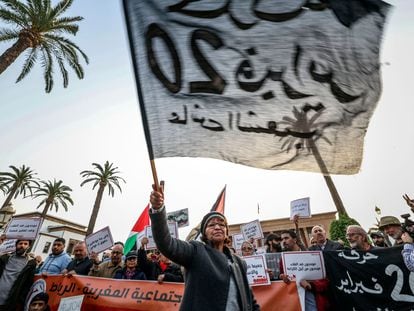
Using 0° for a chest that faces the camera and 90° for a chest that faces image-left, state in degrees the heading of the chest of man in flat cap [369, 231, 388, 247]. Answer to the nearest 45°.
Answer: approximately 45°

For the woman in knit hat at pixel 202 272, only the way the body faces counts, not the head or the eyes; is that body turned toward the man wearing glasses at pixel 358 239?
no

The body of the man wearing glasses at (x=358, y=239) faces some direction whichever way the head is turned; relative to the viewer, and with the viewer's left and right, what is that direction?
facing the viewer and to the left of the viewer

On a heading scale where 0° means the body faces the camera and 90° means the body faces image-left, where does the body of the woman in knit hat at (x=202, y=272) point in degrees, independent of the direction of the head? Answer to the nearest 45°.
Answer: approximately 315°

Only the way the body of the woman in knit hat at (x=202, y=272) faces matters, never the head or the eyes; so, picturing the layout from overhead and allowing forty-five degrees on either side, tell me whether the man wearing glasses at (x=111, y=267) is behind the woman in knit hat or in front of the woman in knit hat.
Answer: behind

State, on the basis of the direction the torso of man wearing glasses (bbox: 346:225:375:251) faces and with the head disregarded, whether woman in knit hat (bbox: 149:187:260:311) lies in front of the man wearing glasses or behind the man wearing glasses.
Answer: in front

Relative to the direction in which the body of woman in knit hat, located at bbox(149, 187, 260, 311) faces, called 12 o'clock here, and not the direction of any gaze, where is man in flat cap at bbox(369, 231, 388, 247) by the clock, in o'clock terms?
The man in flat cap is roughly at 9 o'clock from the woman in knit hat.

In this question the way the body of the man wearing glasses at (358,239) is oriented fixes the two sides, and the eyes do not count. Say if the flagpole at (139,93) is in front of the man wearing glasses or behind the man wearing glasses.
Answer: in front

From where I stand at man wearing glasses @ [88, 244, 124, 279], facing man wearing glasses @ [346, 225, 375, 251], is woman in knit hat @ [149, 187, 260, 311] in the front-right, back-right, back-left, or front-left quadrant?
front-right

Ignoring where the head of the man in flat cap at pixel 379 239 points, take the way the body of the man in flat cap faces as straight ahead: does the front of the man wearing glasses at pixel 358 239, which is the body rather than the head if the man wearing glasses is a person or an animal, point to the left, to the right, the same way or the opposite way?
the same way

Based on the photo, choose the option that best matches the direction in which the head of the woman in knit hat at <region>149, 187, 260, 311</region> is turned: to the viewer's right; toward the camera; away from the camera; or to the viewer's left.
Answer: toward the camera

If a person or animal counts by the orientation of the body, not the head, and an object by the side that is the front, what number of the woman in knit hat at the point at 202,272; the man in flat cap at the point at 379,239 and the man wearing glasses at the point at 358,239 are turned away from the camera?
0
